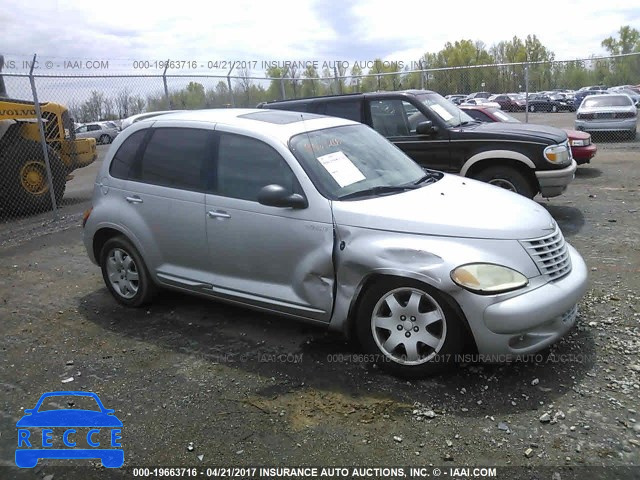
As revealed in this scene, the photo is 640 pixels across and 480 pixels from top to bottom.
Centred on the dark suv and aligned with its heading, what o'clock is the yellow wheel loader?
The yellow wheel loader is roughly at 5 o'clock from the dark suv.

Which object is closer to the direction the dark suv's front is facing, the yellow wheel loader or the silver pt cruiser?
the silver pt cruiser

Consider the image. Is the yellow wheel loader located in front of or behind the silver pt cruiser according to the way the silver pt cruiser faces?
behind
